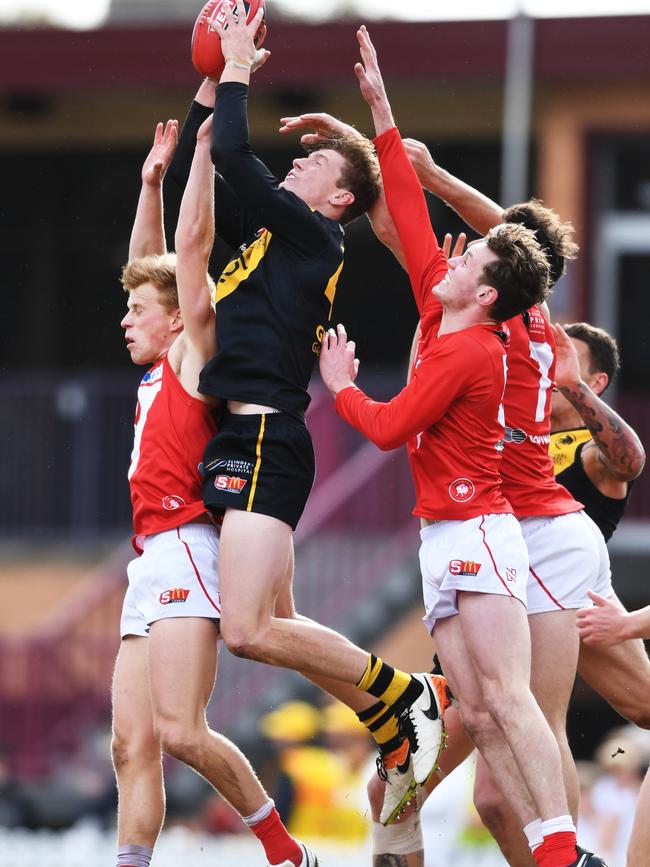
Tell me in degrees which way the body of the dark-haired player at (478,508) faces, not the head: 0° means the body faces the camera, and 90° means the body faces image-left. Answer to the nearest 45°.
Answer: approximately 90°
